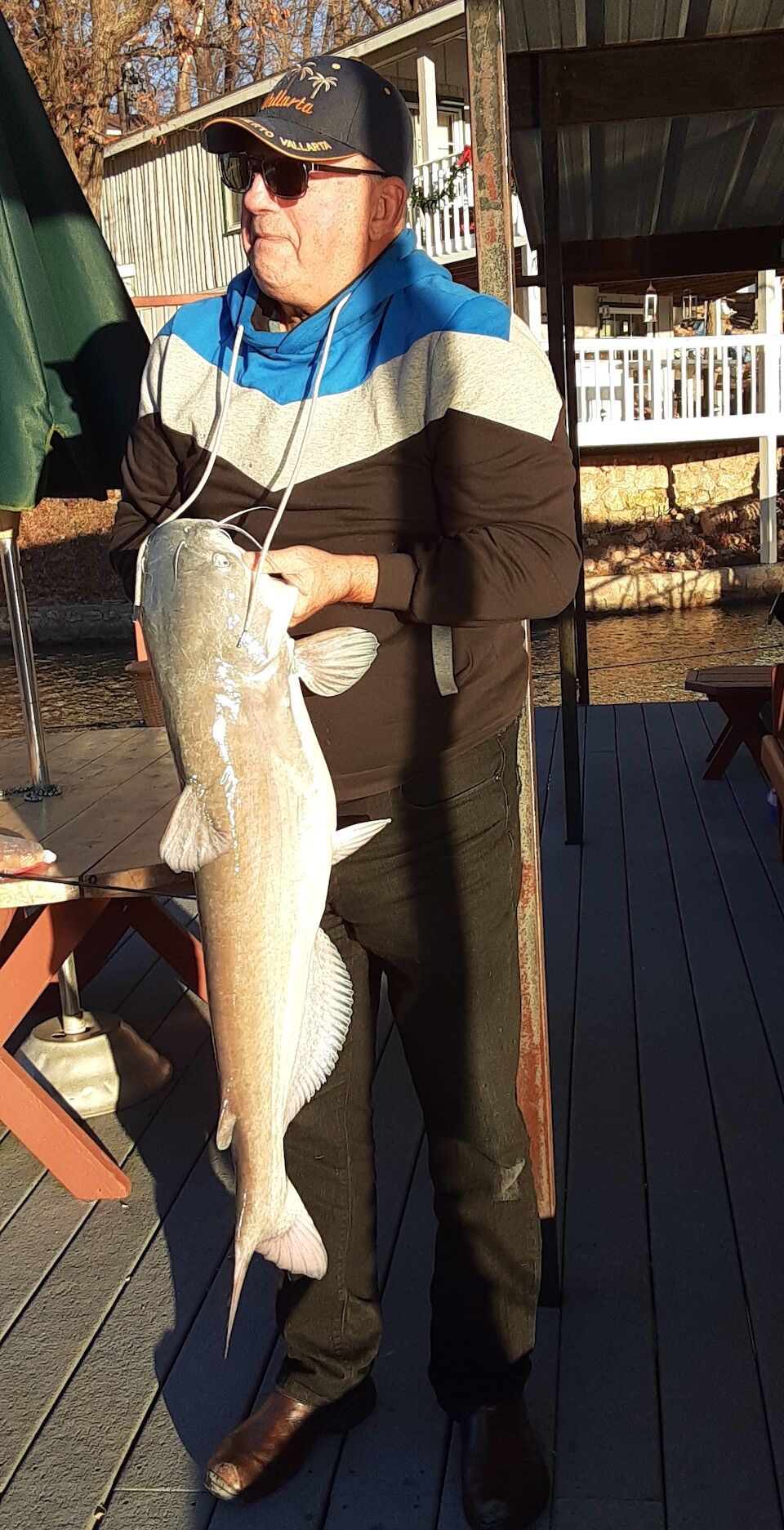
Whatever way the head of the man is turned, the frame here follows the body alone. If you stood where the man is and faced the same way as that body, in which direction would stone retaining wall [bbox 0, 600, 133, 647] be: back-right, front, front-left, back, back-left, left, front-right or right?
back-right

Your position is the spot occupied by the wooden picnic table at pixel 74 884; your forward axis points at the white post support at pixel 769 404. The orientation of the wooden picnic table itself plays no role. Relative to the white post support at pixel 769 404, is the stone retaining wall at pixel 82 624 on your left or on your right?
left

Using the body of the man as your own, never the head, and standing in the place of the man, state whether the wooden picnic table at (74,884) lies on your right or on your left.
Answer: on your right

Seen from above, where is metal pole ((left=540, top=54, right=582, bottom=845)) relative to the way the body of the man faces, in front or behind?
behind

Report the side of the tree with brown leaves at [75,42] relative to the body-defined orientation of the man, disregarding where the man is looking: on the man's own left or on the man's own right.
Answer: on the man's own right

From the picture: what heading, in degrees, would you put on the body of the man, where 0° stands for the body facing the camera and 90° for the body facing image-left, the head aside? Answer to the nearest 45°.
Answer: approximately 45°
